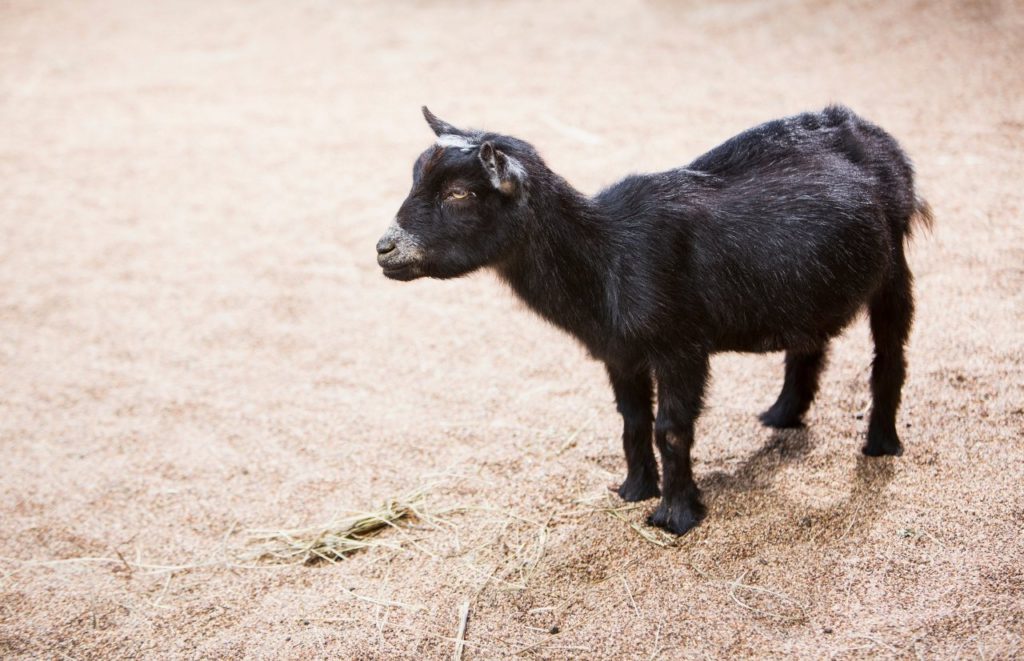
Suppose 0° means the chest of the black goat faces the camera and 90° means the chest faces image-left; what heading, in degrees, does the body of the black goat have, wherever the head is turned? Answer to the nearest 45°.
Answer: approximately 45°
